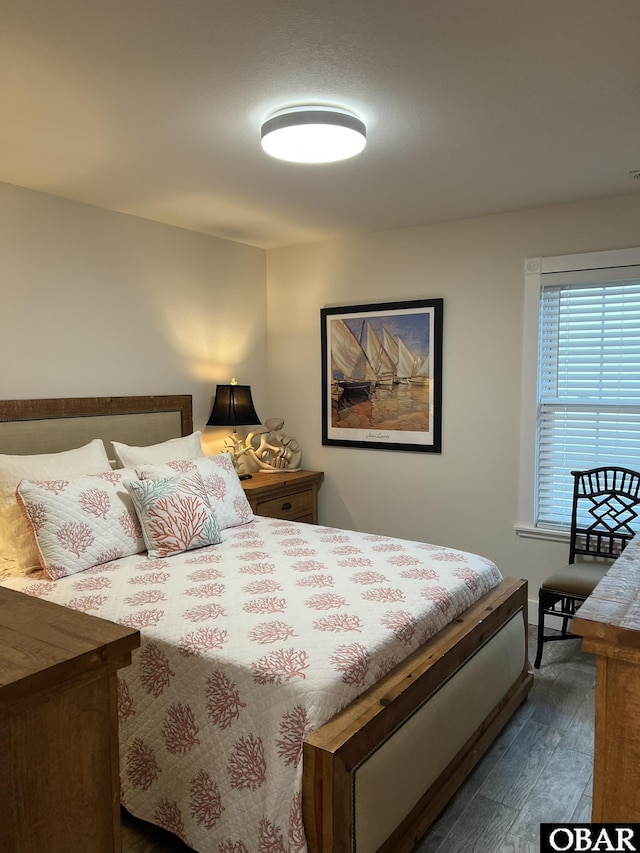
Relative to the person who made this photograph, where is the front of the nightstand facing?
facing the viewer and to the right of the viewer

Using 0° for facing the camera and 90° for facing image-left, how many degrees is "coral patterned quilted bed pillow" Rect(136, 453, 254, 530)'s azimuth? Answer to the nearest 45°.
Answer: approximately 315°

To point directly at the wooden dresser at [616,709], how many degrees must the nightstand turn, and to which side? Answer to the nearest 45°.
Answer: approximately 45° to its right

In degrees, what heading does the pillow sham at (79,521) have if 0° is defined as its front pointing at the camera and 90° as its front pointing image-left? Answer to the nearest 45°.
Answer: approximately 315°

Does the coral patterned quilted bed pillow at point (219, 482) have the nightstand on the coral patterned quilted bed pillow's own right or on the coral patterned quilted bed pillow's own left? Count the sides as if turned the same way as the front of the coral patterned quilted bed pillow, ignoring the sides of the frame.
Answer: on the coral patterned quilted bed pillow's own left

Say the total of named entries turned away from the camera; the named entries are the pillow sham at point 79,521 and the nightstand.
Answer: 0

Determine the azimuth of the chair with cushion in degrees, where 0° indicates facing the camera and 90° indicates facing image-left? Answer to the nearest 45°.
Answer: approximately 45°
